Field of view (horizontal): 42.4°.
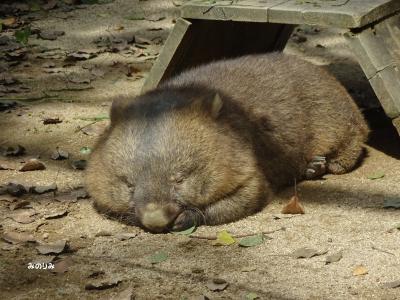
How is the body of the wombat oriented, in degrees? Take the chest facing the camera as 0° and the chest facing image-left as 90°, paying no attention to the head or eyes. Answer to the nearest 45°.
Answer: approximately 45°

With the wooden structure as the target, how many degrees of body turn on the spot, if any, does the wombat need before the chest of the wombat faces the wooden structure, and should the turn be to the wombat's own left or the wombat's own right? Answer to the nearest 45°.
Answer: approximately 180°

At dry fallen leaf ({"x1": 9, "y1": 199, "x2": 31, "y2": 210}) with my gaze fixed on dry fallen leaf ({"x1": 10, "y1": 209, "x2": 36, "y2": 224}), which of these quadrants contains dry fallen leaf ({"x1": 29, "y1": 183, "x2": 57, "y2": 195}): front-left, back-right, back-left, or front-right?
back-left

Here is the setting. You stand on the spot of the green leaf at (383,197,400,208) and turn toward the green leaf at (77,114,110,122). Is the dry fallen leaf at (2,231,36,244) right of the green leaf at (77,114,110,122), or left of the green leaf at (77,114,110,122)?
left

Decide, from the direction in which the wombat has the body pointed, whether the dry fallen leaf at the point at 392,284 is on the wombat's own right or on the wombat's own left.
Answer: on the wombat's own left

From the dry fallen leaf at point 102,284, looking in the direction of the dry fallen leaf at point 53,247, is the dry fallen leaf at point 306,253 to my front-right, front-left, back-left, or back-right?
back-right

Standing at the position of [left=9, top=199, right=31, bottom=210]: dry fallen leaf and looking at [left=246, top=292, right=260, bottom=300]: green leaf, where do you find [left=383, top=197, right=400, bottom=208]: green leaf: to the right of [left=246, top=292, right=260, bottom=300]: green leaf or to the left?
left

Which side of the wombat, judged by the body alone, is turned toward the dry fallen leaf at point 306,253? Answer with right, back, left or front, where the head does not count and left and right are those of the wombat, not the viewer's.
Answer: left

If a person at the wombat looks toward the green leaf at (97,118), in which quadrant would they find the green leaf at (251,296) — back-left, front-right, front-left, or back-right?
back-left
